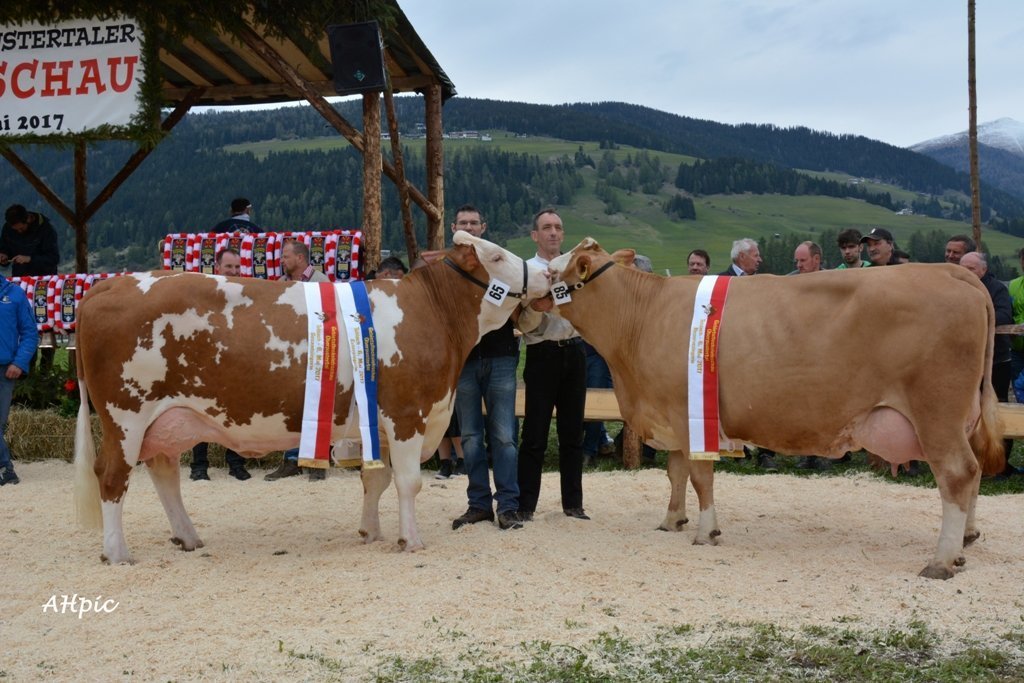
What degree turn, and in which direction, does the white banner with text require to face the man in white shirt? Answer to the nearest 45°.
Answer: approximately 45° to its left

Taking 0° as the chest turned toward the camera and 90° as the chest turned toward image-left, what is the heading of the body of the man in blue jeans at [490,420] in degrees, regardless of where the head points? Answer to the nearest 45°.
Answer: approximately 0°

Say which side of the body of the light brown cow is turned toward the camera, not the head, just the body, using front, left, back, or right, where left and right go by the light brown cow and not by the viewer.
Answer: left

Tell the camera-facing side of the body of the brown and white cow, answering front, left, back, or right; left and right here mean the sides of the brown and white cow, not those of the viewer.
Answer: right

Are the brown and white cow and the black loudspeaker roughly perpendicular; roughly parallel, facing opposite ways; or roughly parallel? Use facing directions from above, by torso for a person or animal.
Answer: roughly perpendicular

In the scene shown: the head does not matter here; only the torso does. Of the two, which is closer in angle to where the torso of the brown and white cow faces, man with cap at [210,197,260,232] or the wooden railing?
the wooden railing

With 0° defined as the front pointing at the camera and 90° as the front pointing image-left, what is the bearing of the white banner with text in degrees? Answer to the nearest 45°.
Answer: approximately 0°

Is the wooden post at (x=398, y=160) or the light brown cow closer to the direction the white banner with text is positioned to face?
the light brown cow

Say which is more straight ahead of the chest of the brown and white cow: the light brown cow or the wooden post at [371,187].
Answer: the light brown cow
